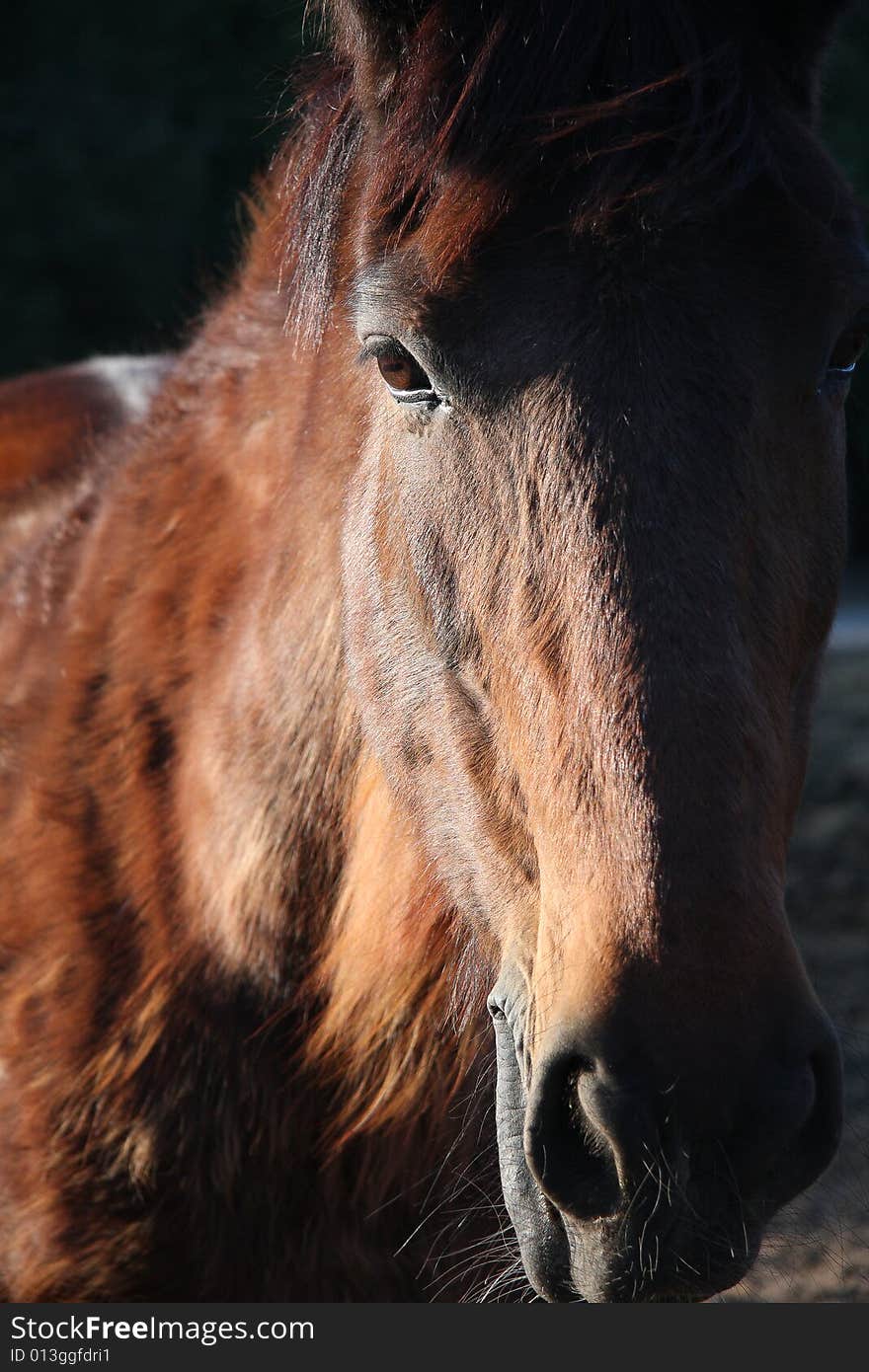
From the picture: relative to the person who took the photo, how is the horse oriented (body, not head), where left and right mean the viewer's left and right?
facing the viewer and to the right of the viewer
